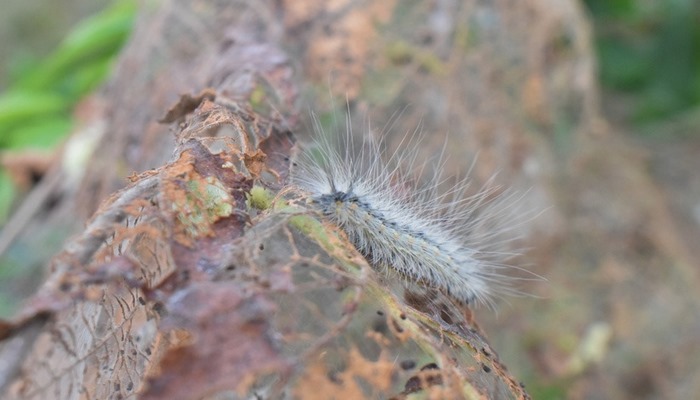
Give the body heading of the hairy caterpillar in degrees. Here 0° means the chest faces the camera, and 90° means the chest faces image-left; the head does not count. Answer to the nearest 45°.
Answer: approximately 90°

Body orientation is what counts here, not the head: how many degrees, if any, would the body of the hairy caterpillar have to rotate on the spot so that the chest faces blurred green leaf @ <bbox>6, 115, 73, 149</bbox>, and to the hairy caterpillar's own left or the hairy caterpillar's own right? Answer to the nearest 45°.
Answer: approximately 45° to the hairy caterpillar's own right

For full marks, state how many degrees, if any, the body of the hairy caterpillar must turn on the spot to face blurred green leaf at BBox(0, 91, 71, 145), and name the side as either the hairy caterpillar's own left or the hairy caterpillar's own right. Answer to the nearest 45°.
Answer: approximately 45° to the hairy caterpillar's own right
